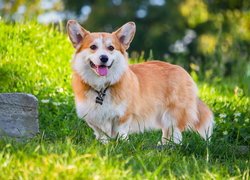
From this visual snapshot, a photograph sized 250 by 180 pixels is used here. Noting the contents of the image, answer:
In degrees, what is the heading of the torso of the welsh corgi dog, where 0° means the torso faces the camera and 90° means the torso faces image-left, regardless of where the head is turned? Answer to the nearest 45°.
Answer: approximately 45°

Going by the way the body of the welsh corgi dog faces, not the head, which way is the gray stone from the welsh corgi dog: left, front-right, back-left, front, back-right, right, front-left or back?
front
